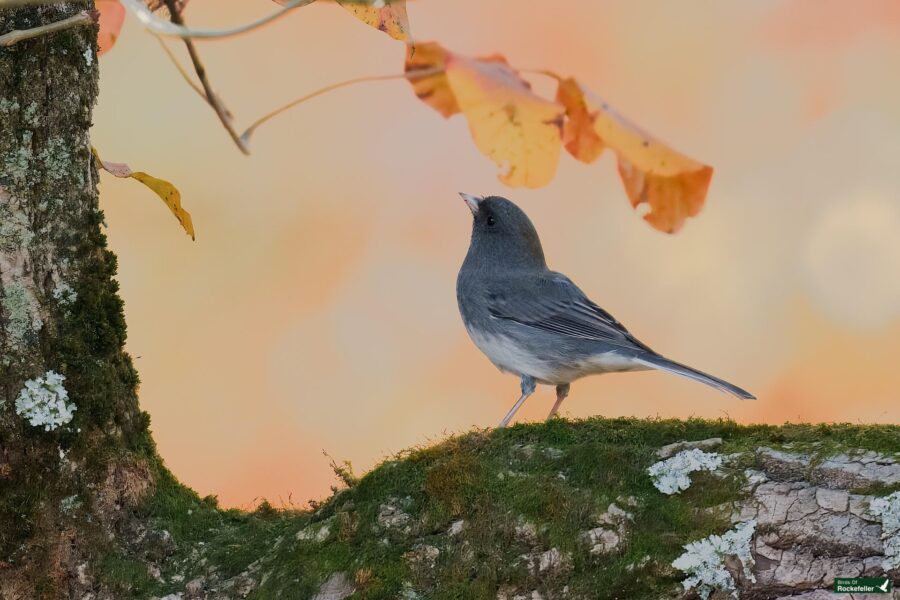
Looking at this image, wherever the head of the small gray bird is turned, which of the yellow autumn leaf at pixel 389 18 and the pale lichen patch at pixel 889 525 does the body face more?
the yellow autumn leaf

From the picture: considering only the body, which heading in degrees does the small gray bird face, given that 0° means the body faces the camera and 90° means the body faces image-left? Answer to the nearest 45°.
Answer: approximately 90°

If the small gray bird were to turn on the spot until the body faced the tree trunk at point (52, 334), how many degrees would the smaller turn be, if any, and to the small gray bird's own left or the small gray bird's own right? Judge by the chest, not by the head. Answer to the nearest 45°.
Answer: approximately 45° to the small gray bird's own left
